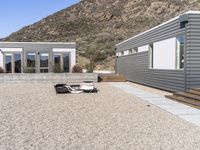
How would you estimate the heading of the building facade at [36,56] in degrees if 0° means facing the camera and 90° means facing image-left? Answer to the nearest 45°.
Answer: approximately 0°

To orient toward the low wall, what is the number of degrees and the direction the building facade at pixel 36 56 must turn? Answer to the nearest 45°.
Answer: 0° — it already faces it

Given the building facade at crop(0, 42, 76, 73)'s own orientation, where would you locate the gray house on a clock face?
The gray house is roughly at 11 o'clock from the building facade.
